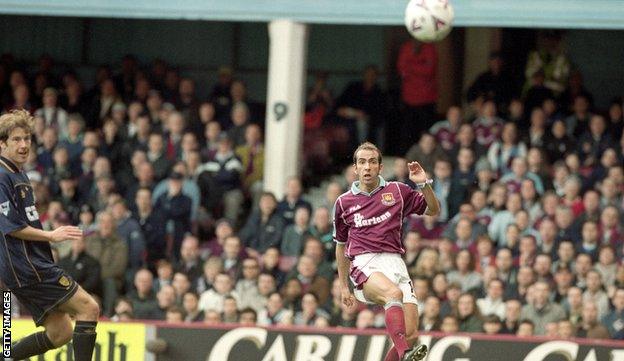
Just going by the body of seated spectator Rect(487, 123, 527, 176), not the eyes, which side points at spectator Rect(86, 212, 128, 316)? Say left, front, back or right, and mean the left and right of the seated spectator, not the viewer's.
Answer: right

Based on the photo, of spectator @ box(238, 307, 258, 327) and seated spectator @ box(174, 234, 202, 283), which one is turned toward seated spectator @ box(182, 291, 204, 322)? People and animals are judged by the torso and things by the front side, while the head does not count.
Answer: seated spectator @ box(174, 234, 202, 283)

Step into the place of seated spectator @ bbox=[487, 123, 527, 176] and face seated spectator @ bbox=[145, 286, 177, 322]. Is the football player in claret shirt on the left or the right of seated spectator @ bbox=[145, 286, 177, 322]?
left

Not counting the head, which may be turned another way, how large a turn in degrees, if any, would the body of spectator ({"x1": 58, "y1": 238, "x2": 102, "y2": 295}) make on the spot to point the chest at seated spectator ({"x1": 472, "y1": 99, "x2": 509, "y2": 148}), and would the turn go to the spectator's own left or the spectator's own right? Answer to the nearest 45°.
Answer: approximately 90° to the spectator's own left

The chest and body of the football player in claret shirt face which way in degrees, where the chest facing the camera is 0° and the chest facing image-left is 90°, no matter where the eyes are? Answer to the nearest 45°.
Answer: approximately 0°

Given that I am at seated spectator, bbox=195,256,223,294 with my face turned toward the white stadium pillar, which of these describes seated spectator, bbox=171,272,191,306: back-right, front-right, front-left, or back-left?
back-left

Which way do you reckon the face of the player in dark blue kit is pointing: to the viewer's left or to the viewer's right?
to the viewer's right
